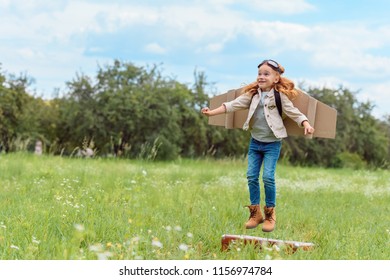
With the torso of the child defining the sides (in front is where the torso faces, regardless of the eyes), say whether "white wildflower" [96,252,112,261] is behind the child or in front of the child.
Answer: in front

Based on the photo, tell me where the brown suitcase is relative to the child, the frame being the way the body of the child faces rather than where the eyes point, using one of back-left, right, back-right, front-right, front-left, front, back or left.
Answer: front-left

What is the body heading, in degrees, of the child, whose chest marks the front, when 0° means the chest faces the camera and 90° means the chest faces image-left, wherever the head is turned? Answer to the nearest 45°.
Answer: approximately 45°
